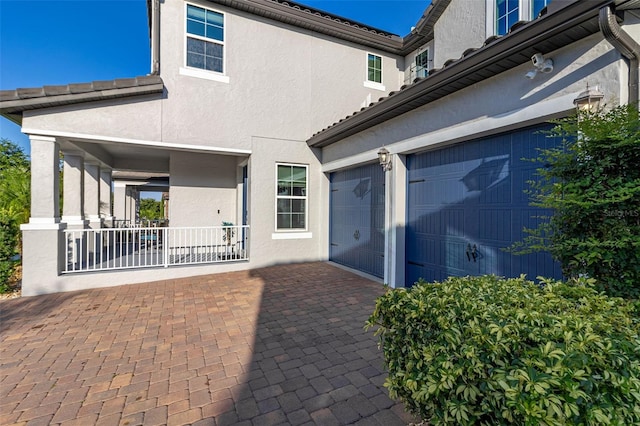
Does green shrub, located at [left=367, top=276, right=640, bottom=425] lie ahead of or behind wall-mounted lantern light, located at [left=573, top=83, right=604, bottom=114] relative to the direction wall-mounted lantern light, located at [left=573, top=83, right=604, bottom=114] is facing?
ahead

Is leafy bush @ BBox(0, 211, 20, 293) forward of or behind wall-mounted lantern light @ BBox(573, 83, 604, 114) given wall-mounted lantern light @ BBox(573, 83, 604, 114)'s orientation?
forward

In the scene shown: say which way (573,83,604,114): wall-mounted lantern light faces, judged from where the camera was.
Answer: facing the viewer and to the left of the viewer
